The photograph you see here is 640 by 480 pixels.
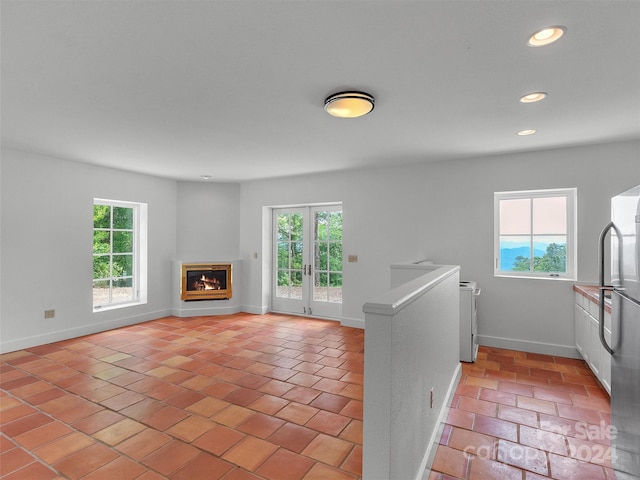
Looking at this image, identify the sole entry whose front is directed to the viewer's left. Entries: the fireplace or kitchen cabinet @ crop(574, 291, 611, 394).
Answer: the kitchen cabinet

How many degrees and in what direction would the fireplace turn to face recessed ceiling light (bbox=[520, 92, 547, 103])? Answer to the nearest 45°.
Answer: approximately 45° to its left

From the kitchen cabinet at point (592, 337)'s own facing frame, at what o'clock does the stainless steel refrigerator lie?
The stainless steel refrigerator is roughly at 9 o'clock from the kitchen cabinet.

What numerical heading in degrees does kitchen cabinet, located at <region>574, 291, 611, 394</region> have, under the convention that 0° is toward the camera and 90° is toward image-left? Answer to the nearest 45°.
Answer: approximately 90°

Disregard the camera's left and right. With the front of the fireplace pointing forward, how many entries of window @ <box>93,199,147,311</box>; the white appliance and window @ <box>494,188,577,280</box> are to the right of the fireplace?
1

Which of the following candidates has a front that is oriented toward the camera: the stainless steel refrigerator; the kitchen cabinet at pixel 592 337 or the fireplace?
the fireplace

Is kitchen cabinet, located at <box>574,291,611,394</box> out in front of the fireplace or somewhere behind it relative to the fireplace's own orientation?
in front

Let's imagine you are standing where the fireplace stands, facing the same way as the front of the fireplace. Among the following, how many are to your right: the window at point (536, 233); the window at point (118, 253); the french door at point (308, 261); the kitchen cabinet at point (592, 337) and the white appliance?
1

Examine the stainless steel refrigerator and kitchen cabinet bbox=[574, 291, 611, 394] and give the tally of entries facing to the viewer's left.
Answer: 2

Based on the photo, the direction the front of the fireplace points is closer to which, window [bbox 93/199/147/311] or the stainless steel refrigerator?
the stainless steel refrigerator

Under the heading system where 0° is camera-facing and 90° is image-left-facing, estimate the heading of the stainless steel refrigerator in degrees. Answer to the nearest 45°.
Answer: approximately 90°

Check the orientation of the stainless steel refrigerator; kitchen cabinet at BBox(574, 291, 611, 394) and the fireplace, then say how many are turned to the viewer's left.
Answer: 2

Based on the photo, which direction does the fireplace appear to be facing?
toward the camera

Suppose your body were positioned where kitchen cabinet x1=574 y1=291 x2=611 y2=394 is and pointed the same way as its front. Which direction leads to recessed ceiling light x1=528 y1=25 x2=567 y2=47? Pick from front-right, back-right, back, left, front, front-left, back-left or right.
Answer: left
